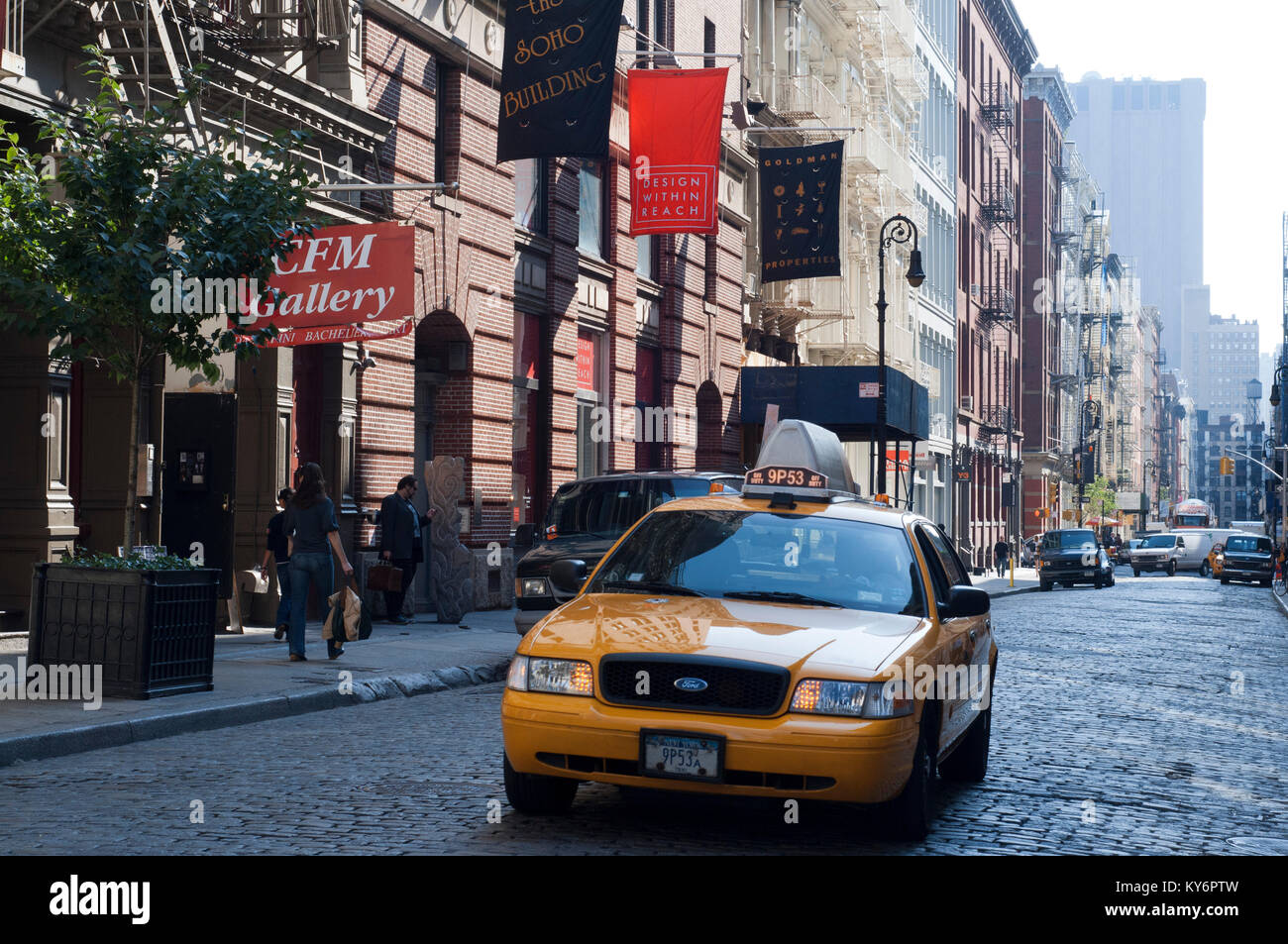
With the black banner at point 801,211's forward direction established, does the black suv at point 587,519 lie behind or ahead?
ahead

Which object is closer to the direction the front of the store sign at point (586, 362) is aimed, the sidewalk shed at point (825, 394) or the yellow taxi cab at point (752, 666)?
the yellow taxi cab

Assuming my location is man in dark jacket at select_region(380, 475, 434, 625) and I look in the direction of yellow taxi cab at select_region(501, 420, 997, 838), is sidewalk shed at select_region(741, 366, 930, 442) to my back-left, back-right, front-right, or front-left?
back-left

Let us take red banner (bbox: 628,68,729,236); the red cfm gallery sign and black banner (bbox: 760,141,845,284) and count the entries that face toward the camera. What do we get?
3

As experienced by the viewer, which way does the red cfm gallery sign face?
facing the viewer

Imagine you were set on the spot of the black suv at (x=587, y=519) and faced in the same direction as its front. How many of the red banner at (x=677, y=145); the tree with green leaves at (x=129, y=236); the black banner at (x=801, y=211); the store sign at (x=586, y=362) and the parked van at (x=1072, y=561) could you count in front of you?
1

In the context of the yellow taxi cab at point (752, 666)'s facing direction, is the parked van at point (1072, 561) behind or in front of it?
behind

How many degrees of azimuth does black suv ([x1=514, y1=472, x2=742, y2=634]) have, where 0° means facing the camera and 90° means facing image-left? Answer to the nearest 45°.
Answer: approximately 45°

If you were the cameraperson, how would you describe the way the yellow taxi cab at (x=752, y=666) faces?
facing the viewer and to the left of the viewer

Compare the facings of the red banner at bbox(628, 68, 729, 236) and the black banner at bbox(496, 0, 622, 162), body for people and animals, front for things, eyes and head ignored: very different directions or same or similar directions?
same or similar directions

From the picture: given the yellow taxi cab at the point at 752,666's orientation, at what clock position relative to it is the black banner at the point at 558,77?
The black banner is roughly at 4 o'clock from the yellow taxi cab.

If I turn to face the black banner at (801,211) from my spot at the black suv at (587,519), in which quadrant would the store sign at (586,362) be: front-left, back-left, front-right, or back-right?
front-left

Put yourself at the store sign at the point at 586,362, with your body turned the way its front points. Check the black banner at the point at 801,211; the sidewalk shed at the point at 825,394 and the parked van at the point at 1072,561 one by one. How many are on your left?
3

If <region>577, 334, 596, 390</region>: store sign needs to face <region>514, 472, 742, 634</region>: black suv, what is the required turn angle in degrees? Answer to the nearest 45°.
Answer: approximately 45° to its right

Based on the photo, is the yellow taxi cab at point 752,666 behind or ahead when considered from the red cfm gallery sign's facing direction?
ahead
